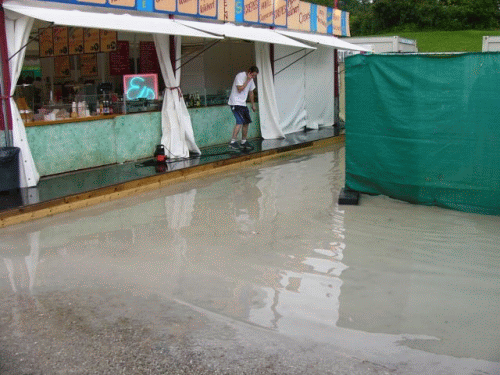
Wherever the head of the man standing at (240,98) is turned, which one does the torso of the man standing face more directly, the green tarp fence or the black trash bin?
the green tarp fence

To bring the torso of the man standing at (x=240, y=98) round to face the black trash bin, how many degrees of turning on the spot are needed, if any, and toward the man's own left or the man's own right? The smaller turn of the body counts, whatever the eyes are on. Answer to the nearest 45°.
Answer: approximately 90° to the man's own right

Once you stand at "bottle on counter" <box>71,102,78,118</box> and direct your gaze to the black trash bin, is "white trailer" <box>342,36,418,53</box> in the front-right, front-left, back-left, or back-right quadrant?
back-left

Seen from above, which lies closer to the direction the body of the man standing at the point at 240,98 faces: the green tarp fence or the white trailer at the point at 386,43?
the green tarp fence

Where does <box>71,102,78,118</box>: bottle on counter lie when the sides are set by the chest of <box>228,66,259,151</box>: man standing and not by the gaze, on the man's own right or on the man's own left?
on the man's own right

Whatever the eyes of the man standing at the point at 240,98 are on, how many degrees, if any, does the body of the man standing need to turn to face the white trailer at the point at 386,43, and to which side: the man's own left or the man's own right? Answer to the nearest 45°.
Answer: approximately 90° to the man's own left

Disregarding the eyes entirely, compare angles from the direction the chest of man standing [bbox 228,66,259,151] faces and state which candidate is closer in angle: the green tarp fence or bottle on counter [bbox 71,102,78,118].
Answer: the green tarp fence

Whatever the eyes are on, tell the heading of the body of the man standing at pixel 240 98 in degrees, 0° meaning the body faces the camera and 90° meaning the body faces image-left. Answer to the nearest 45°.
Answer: approximately 315°
